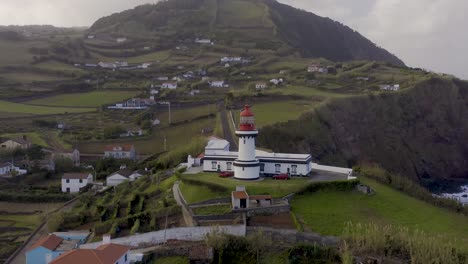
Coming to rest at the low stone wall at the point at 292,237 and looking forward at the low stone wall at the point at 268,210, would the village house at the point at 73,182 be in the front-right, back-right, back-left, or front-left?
front-left

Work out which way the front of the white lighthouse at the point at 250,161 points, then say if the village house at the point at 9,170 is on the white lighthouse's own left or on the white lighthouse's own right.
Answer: on the white lighthouse's own right

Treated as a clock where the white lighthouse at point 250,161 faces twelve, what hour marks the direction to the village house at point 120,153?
The village house is roughly at 5 o'clock from the white lighthouse.

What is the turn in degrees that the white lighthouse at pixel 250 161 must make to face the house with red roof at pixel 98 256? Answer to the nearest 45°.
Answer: approximately 45° to its right

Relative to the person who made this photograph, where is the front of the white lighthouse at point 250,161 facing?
facing the viewer

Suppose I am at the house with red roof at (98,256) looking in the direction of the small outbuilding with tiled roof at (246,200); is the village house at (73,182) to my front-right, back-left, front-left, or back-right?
front-left

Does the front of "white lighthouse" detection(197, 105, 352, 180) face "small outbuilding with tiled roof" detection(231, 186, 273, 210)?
yes

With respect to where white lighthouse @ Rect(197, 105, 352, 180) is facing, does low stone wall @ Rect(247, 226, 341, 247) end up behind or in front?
in front

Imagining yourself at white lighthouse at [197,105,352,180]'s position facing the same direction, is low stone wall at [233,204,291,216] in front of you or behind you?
in front

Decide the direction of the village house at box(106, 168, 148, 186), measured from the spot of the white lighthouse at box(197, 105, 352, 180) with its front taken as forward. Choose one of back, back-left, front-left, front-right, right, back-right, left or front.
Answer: back-right

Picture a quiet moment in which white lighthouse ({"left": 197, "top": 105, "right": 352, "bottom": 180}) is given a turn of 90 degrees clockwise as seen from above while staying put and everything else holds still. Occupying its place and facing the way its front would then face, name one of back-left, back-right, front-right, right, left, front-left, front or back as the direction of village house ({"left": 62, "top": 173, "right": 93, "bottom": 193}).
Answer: front-right

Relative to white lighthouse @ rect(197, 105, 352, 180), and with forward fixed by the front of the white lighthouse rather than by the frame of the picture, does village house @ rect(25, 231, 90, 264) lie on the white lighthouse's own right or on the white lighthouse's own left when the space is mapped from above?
on the white lighthouse's own right
